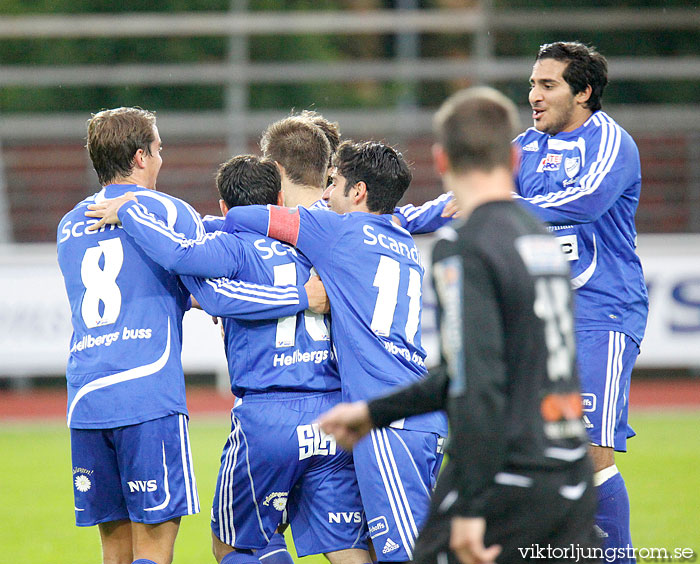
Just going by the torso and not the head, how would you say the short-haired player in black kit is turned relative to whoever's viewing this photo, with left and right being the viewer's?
facing away from the viewer and to the left of the viewer
